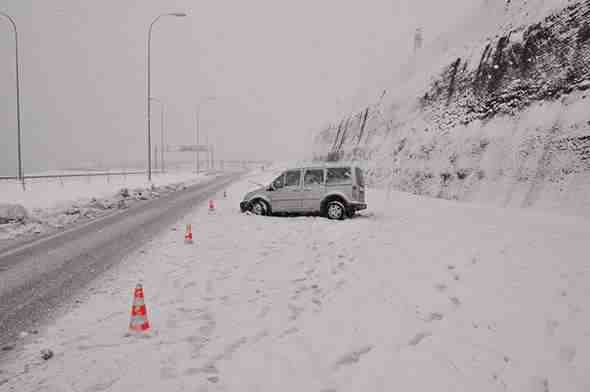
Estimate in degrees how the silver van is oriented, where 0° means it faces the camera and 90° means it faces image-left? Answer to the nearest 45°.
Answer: approximately 90°

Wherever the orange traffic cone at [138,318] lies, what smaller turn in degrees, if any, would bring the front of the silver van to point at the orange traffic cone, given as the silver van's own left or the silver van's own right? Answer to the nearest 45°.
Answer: approximately 90° to the silver van's own left
